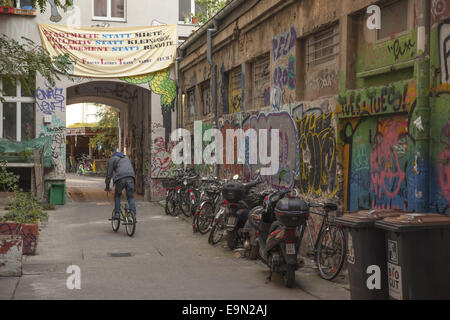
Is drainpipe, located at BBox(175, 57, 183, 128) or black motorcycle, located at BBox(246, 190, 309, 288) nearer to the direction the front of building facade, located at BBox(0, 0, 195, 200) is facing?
the black motorcycle

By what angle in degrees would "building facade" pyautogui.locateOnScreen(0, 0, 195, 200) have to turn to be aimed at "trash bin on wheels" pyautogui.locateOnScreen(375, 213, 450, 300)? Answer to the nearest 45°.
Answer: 0° — it already faces it

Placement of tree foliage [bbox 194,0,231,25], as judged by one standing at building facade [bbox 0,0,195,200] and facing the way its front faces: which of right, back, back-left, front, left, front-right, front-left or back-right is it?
back-left

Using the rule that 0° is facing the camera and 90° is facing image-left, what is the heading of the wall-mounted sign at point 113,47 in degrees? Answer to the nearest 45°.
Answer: approximately 0°

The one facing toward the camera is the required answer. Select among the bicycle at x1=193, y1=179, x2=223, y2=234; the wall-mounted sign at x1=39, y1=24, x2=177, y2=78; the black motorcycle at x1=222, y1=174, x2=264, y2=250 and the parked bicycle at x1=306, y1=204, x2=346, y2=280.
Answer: the wall-mounted sign

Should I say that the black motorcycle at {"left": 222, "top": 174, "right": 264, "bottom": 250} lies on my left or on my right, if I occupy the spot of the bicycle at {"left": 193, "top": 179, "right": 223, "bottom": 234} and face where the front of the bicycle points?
on my right
